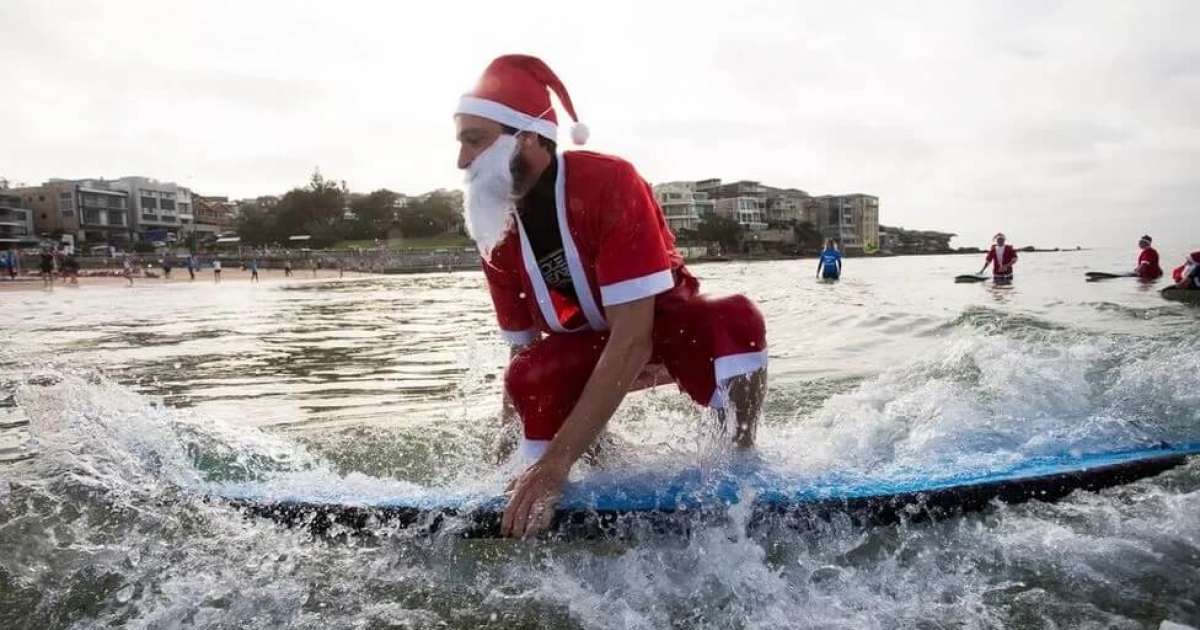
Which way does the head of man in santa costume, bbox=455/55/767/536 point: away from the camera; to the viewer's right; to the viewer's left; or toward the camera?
to the viewer's left

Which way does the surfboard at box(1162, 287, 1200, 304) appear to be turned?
to the viewer's left

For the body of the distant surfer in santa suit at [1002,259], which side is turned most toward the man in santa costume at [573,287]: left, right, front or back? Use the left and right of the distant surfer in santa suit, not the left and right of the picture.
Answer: front

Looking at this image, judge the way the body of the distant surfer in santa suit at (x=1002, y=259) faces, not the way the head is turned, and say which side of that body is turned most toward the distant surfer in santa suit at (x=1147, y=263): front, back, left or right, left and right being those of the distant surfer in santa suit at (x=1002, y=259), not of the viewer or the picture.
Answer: left

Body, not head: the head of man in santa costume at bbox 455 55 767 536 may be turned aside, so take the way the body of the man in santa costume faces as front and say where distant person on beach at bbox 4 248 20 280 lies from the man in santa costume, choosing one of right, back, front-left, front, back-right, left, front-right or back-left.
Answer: right

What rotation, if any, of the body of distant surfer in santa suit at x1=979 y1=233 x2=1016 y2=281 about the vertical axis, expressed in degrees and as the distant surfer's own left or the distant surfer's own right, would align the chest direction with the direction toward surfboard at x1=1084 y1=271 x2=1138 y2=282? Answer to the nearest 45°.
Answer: approximately 135° to the distant surfer's own left

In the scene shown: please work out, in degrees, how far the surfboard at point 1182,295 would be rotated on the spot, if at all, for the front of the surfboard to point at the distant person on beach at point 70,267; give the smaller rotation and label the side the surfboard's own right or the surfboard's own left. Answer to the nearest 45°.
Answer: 0° — it already faces them

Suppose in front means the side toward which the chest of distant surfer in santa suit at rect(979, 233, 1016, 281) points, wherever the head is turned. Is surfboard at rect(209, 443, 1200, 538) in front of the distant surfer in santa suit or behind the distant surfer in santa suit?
in front

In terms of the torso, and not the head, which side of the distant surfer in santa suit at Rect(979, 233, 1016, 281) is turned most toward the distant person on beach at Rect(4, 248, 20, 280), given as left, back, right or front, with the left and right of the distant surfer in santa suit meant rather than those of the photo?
right

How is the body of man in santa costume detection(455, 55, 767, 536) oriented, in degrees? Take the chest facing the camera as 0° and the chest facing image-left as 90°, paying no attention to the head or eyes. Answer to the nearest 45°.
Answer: approximately 45°
